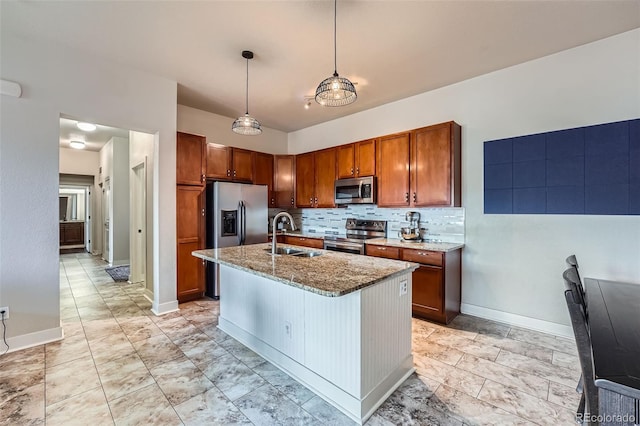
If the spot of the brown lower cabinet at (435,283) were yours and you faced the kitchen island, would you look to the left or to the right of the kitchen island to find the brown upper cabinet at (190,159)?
right

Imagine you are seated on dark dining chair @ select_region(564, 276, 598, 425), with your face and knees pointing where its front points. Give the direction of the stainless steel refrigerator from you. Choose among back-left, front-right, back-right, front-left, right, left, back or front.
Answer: back

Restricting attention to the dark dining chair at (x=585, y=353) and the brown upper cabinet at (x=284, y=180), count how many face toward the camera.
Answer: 1

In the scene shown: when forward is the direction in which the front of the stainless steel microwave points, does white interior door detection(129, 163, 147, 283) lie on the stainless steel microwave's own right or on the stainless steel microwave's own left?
on the stainless steel microwave's own right

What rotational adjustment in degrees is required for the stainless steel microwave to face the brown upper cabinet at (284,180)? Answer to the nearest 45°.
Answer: approximately 90° to its right

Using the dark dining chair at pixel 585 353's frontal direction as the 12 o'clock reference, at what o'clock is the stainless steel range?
The stainless steel range is roughly at 7 o'clock from the dark dining chair.

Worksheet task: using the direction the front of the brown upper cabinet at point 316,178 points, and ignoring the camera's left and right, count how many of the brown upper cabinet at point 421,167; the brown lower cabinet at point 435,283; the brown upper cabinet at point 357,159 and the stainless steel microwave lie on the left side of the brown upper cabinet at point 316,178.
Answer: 4

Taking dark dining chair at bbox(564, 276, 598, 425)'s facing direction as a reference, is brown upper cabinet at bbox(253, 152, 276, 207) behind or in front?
behind

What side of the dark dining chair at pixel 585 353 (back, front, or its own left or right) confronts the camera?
right

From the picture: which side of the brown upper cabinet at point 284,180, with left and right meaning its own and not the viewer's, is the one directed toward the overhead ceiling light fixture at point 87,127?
right

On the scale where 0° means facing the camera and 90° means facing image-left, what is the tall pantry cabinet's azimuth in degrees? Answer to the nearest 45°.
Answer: approximately 315°
